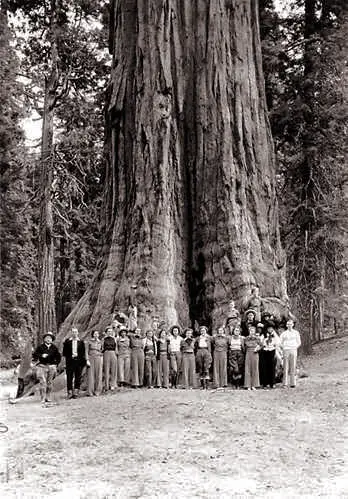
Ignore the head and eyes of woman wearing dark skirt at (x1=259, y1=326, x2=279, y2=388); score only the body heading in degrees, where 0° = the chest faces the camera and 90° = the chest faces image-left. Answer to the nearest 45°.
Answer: approximately 0°

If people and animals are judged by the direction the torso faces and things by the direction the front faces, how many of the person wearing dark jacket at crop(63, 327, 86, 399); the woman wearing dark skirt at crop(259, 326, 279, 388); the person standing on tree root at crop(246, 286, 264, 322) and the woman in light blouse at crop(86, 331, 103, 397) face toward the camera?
4

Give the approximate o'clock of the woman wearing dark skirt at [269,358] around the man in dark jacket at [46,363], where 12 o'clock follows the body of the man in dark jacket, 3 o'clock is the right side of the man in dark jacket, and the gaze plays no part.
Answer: The woman wearing dark skirt is roughly at 9 o'clock from the man in dark jacket.

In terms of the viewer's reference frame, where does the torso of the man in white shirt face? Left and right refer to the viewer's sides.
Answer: facing the viewer

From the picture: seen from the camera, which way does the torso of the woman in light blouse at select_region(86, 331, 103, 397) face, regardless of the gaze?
toward the camera

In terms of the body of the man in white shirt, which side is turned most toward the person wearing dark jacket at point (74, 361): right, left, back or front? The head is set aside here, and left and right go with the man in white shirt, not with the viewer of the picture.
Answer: right

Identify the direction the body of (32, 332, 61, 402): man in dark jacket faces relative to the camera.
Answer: toward the camera
